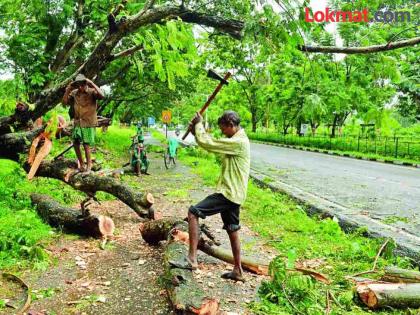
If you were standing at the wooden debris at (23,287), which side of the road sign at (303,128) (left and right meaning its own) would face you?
front

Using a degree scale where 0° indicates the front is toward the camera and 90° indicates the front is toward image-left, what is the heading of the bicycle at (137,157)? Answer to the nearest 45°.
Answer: approximately 0°

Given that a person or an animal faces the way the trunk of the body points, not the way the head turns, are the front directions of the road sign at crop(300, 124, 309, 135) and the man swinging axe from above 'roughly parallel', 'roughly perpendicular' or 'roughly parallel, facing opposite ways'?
roughly perpendicular

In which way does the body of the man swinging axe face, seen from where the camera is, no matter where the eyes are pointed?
to the viewer's left

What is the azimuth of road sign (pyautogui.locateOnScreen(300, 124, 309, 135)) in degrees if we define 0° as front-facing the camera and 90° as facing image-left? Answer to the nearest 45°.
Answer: approximately 0°

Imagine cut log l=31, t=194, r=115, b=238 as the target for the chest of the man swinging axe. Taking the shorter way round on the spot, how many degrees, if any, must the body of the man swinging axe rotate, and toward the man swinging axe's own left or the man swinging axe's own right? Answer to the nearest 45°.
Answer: approximately 45° to the man swinging axe's own right

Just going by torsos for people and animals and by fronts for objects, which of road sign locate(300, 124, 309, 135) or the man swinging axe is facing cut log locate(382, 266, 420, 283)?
the road sign

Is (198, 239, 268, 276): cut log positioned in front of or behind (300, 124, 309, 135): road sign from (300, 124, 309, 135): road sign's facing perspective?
in front

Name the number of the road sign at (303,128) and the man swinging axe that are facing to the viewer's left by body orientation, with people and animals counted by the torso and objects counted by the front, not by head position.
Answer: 1
